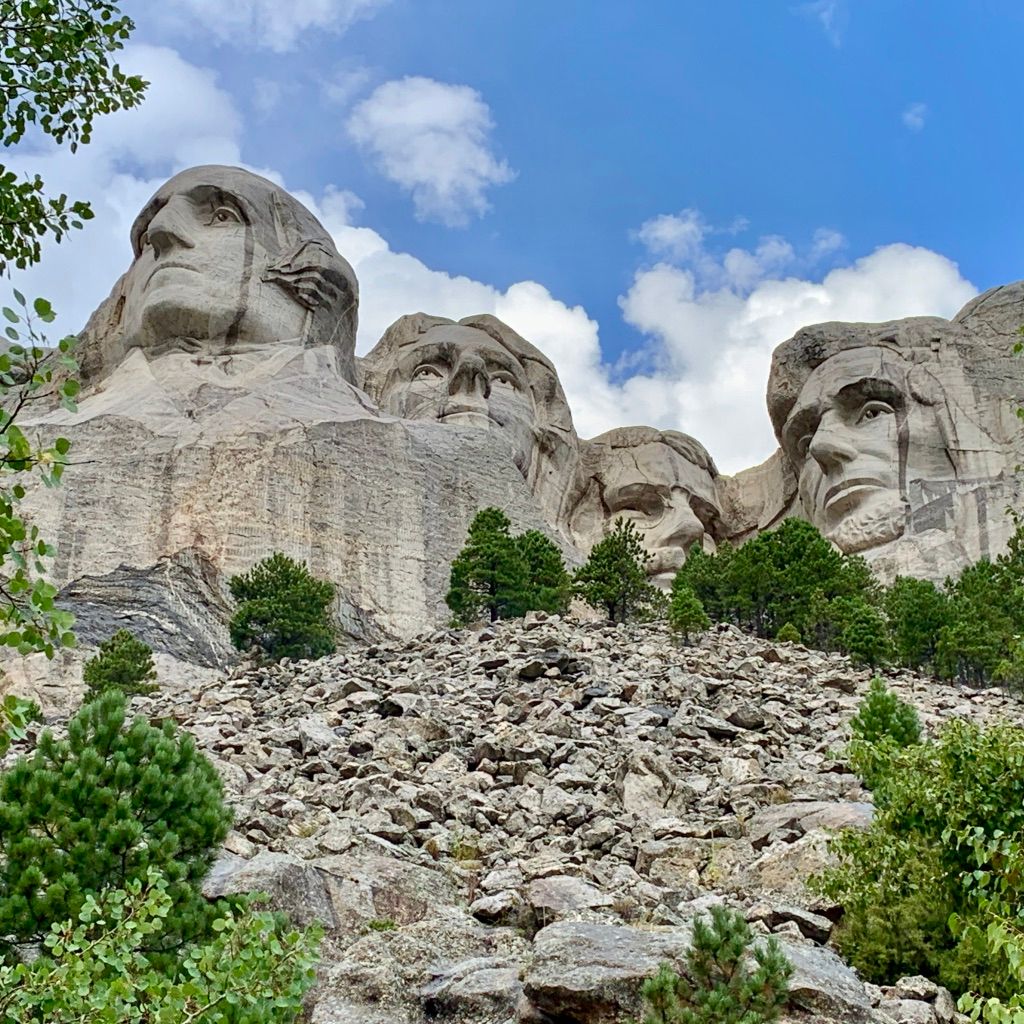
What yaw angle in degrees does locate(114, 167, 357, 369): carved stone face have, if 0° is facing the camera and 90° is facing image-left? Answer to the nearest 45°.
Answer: approximately 45°

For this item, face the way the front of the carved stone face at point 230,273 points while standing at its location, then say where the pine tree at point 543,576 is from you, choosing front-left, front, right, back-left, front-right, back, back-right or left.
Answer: left

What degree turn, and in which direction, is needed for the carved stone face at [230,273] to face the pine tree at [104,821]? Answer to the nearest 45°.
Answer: approximately 45° to its left

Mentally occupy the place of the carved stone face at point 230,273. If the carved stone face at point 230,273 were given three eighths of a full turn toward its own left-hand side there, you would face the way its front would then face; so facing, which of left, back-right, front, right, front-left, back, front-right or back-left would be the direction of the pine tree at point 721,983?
right

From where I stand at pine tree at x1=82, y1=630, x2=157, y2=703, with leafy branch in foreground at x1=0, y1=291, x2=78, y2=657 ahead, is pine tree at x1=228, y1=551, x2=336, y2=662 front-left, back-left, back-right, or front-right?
back-left

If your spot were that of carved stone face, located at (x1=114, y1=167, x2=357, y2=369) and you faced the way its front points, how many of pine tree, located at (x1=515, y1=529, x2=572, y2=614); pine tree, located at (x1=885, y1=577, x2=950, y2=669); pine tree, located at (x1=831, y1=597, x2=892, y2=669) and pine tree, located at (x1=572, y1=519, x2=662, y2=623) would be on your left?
4

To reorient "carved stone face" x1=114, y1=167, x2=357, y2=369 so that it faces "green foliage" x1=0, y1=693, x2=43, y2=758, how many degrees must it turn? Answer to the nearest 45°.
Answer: approximately 45° to its left

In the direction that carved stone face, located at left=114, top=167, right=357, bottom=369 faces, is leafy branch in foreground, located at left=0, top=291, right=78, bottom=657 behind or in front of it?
in front

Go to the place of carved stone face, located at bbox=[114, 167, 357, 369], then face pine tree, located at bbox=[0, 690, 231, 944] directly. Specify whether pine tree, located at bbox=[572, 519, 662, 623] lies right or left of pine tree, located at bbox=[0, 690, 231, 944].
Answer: left

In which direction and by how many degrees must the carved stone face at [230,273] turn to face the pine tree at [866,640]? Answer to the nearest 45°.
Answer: approximately 90° to its left

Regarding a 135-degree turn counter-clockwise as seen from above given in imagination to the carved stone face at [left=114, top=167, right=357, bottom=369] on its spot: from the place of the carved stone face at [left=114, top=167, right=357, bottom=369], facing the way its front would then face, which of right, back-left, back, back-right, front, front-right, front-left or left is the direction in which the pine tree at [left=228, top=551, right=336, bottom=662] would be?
right

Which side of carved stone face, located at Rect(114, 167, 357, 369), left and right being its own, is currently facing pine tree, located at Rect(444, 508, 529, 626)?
left

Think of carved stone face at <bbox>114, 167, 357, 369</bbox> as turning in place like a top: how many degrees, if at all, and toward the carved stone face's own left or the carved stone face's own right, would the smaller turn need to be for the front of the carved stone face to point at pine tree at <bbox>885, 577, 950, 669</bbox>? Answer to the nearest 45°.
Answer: approximately 90° to the carved stone face's own left
